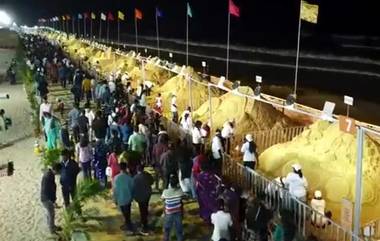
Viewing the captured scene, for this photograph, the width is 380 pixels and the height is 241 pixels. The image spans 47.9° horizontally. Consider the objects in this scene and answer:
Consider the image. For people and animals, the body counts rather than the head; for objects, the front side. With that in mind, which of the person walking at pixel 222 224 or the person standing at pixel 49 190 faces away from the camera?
the person walking at pixel 222 224

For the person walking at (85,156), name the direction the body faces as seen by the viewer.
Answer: away from the camera

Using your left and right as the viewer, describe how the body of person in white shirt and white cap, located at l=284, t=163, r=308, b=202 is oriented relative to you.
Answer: facing away from the viewer and to the right of the viewer

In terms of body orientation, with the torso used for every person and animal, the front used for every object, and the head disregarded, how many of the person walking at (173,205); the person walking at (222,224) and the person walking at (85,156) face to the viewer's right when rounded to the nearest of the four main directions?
0

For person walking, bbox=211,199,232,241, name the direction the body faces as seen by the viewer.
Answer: away from the camera

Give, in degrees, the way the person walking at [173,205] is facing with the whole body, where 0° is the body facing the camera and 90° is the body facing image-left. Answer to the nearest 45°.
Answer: approximately 180°

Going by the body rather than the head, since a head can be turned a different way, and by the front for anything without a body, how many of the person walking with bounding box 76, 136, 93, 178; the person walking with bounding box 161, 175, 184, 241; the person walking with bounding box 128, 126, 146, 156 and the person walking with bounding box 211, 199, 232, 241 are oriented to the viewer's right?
0

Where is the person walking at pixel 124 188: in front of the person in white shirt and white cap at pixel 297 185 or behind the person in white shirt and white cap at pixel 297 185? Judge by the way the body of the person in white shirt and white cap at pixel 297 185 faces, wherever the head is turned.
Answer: behind

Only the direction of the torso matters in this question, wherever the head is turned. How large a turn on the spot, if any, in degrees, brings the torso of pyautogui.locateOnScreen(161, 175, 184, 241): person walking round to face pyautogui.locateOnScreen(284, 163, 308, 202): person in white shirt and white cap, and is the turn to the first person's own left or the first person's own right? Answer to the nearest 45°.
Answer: approximately 90° to the first person's own right

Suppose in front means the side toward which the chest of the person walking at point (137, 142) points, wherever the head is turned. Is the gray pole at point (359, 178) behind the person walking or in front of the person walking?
behind

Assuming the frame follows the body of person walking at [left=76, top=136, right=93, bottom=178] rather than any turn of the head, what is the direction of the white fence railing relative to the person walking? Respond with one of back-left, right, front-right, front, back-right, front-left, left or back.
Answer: back-right

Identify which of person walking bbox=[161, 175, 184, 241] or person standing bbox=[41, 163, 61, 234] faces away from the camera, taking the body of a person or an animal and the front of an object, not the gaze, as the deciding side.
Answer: person walking bbox=[161, 175, 184, 241]

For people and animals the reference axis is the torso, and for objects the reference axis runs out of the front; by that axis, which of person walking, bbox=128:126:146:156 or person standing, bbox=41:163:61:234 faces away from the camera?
person walking, bbox=128:126:146:156

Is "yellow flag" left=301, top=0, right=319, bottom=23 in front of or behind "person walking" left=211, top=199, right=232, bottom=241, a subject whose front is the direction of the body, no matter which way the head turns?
in front

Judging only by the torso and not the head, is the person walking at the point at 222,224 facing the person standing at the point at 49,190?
no
